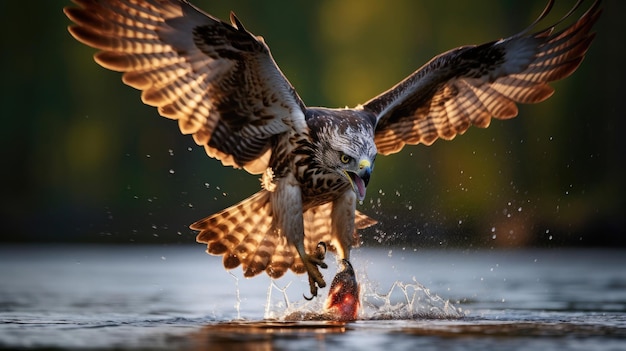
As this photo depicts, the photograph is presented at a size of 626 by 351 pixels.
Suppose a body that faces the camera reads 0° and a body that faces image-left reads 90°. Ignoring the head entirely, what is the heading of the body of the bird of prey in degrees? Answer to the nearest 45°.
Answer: approximately 315°
